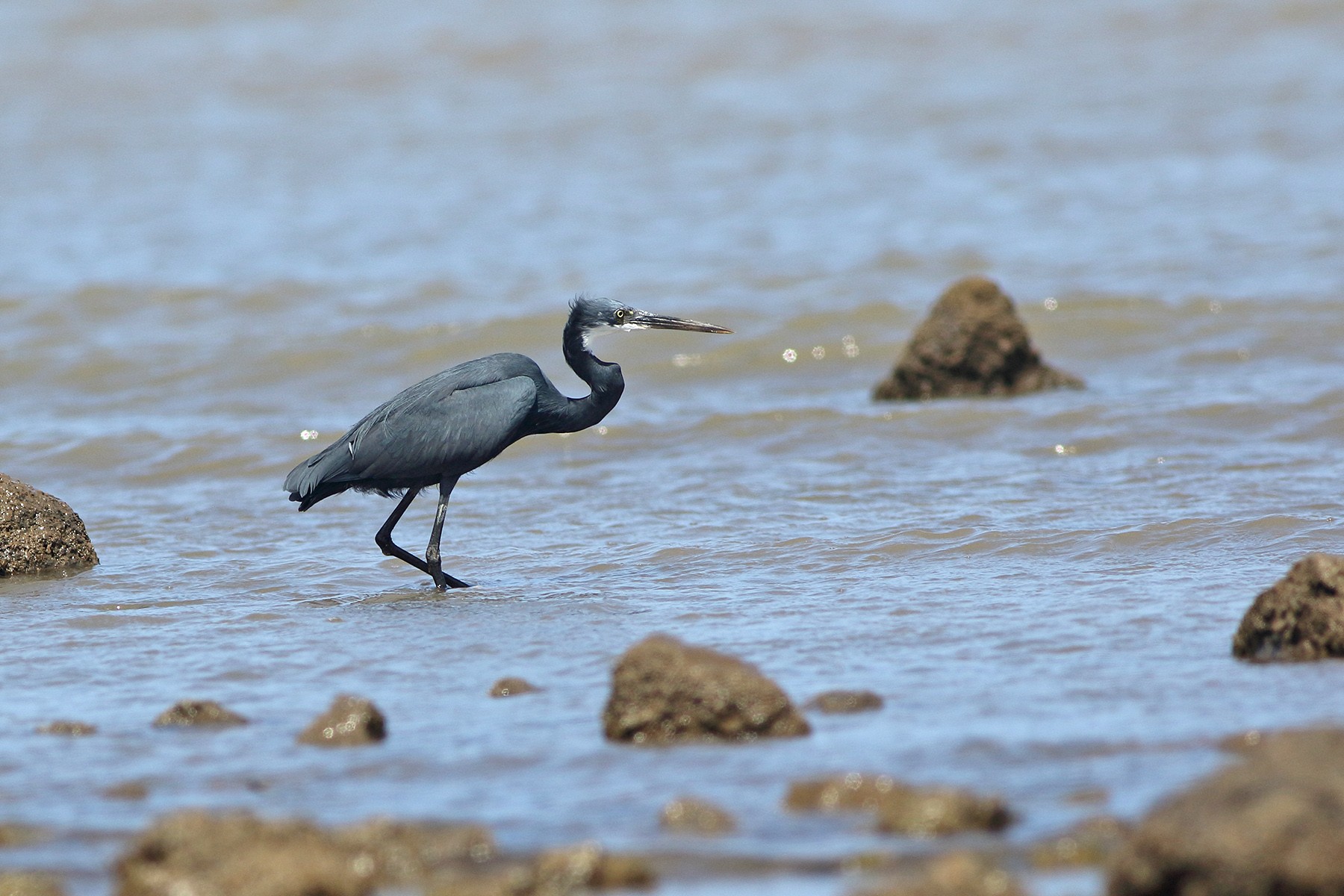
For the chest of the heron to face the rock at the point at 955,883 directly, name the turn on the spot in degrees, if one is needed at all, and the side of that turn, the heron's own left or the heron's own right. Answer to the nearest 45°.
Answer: approximately 90° to the heron's own right

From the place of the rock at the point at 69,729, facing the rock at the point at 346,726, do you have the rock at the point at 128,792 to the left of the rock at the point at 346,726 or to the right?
right

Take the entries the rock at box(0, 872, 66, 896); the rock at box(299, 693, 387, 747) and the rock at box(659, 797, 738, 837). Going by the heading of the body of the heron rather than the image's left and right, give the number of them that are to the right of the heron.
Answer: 3

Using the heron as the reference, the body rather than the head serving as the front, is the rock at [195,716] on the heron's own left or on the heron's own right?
on the heron's own right

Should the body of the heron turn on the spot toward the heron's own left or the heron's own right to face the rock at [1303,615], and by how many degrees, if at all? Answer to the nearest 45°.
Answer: approximately 45° to the heron's own right

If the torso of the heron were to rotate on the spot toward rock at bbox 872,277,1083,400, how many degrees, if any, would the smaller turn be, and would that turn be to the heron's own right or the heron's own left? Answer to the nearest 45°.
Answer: approximately 45° to the heron's own left

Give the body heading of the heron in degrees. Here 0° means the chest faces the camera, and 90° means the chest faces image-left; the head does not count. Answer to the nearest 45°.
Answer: approximately 270°

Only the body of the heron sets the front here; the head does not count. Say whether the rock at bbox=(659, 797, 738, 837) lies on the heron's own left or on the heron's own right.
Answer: on the heron's own right

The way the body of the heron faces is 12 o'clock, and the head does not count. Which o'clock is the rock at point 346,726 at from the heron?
The rock is roughly at 3 o'clock from the heron.

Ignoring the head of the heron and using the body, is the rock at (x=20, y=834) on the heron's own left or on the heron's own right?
on the heron's own right

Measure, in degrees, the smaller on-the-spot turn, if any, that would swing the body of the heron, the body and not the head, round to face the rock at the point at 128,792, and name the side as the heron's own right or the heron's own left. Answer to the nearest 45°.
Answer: approximately 90° to the heron's own right

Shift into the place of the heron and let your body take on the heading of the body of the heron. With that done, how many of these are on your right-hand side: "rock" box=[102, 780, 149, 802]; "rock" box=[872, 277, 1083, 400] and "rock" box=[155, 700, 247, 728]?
2

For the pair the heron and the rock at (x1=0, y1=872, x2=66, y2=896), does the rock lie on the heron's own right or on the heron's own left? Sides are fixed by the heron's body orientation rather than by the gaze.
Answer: on the heron's own right

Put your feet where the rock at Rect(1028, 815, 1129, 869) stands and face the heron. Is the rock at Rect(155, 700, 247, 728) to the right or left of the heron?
left
